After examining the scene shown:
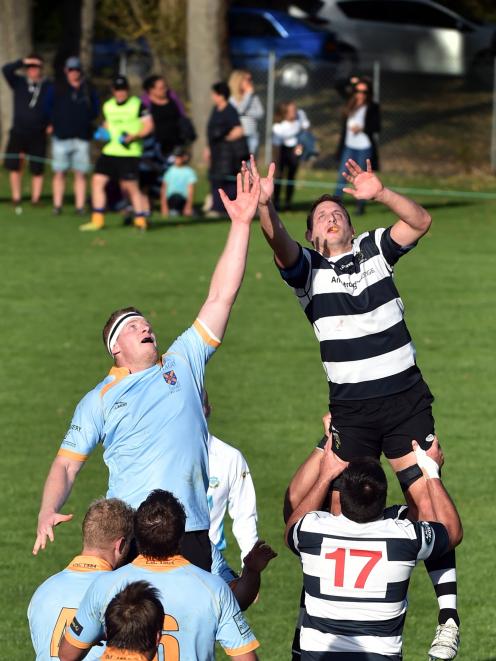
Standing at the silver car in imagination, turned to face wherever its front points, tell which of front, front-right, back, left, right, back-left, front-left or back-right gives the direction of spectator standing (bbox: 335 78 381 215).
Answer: right

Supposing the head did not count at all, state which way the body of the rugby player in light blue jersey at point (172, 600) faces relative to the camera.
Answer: away from the camera

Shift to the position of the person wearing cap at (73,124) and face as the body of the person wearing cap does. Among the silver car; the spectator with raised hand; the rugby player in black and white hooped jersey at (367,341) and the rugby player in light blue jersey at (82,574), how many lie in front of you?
2

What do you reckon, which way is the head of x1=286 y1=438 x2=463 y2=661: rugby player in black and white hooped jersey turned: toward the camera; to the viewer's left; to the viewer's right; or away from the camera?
away from the camera

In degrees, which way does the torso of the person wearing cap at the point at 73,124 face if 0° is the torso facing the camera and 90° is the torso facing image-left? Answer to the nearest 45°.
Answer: approximately 0°

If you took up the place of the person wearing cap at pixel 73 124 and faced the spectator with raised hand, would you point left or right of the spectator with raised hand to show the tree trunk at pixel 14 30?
right

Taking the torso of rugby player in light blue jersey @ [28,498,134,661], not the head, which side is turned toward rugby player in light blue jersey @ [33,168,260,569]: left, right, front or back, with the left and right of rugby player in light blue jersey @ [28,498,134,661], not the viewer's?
front

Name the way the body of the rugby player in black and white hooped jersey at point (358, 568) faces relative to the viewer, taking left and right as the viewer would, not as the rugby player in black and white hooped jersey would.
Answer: facing away from the viewer

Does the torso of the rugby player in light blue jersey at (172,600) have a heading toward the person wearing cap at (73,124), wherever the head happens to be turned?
yes

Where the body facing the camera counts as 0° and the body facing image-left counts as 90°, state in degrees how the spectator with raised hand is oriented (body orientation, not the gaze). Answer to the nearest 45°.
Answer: approximately 0°

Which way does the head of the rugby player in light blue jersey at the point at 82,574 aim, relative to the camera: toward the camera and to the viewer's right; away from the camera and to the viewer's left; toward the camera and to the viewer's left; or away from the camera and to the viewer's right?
away from the camera and to the viewer's right

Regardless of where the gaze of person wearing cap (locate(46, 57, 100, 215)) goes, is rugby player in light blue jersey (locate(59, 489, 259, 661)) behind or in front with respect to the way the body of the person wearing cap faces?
in front

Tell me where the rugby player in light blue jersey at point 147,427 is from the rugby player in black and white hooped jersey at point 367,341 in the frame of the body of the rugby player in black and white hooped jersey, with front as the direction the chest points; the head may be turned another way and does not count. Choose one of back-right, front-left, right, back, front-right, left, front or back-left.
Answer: front-right

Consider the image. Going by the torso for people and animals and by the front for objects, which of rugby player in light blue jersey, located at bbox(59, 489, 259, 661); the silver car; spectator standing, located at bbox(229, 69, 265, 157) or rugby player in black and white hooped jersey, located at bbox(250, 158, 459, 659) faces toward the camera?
the rugby player in black and white hooped jersey

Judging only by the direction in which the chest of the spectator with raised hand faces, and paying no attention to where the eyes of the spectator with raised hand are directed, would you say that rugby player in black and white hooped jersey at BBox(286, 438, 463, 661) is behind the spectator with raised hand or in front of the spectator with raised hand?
in front
